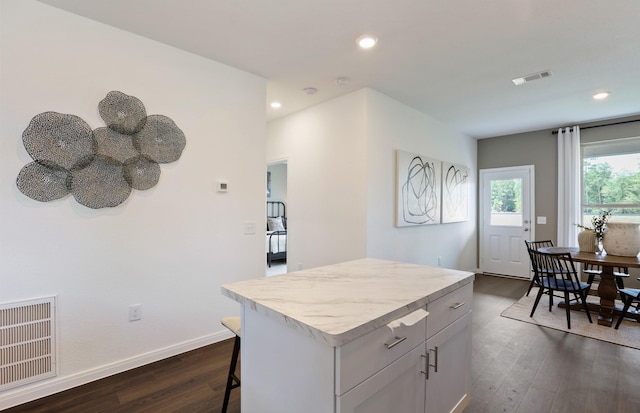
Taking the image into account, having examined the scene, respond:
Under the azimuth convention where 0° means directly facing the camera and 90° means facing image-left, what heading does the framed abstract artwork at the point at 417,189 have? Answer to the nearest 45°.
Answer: approximately 315°

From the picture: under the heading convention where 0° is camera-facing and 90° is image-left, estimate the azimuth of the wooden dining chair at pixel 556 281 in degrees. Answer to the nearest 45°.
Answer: approximately 225°

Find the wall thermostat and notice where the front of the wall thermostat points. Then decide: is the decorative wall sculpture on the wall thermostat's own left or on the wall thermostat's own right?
on the wall thermostat's own right

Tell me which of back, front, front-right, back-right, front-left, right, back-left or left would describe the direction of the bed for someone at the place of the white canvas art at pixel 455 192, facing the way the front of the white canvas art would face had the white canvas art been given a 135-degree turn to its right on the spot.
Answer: front

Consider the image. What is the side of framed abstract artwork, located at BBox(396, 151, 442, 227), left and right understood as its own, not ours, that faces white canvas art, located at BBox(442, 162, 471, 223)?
left

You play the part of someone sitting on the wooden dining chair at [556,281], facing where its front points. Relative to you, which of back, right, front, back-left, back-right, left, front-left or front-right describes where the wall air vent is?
back

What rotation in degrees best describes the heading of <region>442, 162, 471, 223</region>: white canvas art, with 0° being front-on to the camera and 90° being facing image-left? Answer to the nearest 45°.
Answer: approximately 315°

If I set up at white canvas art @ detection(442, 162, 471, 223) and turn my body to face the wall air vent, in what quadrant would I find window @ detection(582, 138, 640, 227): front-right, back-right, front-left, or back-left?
back-left

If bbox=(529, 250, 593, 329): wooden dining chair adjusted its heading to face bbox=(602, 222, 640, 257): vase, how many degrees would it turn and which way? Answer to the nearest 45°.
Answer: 0° — it already faces it
